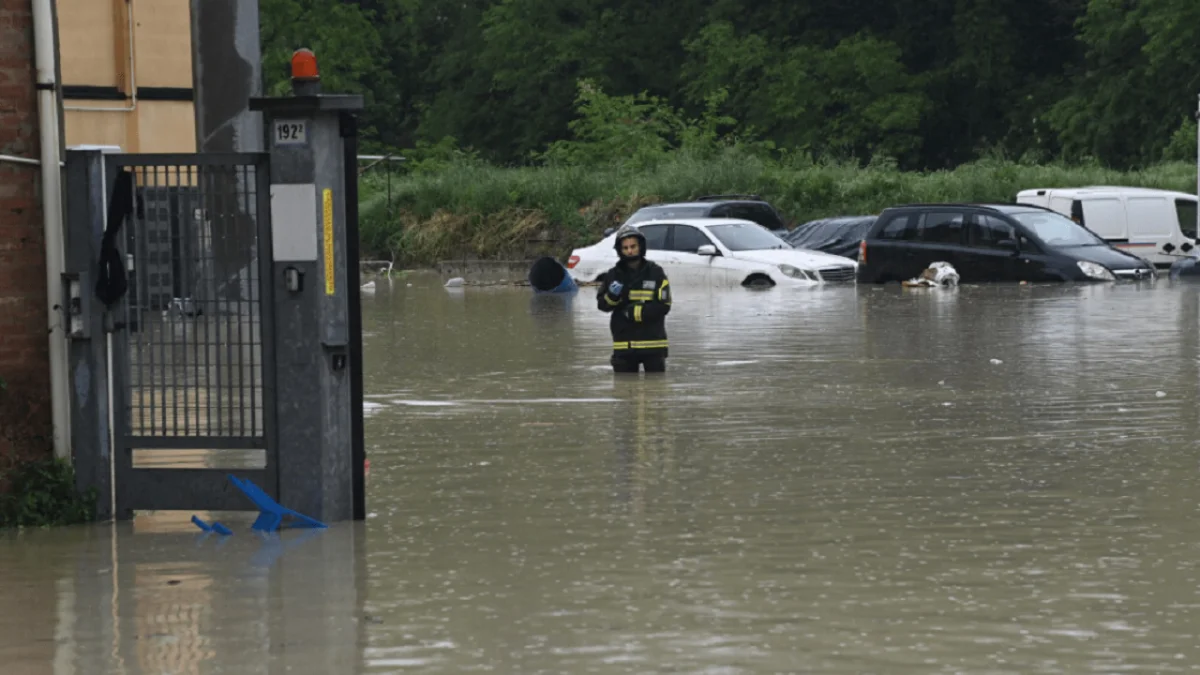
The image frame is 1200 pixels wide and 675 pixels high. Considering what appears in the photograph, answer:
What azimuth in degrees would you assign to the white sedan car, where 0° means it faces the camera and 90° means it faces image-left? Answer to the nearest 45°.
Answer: approximately 315°

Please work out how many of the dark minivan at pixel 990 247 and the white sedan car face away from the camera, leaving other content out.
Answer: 0

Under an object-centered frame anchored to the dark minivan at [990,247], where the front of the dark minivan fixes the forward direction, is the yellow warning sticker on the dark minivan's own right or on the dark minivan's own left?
on the dark minivan's own right

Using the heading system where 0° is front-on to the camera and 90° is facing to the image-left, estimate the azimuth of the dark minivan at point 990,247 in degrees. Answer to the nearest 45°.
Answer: approximately 315°
